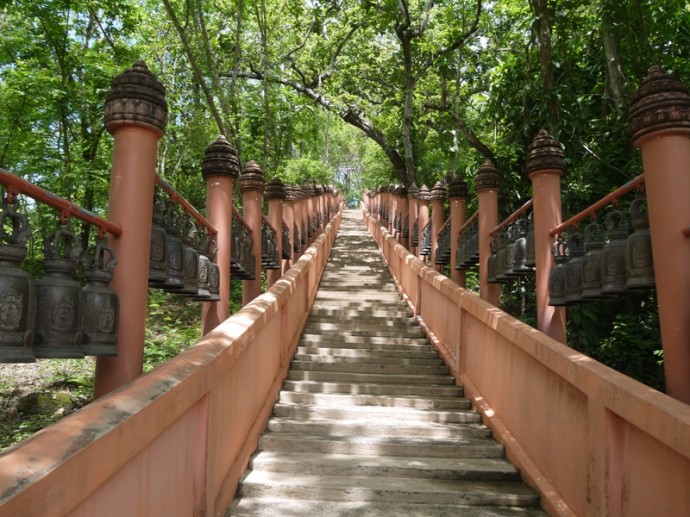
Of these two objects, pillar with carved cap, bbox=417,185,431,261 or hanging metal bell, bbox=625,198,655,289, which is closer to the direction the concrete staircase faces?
the hanging metal bell

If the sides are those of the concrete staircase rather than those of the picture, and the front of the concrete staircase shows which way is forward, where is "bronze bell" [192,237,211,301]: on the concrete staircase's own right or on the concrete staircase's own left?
on the concrete staircase's own right

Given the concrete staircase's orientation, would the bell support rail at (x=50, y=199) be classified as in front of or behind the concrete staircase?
in front

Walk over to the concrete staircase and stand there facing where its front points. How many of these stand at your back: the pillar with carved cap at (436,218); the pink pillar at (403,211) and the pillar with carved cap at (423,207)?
3

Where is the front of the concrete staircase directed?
toward the camera

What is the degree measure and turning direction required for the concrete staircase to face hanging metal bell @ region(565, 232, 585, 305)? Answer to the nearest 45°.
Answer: approximately 90° to its left

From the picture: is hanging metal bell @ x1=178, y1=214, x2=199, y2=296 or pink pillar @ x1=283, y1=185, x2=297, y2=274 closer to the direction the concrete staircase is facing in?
the hanging metal bell

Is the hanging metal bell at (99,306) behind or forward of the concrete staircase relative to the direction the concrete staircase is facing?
forward

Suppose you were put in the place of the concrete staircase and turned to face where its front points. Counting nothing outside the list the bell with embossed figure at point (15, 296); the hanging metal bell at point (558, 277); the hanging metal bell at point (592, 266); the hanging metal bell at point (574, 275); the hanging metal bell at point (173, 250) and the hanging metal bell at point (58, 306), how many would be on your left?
3

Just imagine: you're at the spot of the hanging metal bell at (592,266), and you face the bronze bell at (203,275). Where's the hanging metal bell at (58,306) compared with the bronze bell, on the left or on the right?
left

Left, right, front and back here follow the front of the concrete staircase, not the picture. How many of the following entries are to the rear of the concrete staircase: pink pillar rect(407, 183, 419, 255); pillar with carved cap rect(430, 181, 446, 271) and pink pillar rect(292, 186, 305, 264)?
3

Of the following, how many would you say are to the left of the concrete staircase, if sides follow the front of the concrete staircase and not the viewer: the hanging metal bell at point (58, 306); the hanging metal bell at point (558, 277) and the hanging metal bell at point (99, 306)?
1

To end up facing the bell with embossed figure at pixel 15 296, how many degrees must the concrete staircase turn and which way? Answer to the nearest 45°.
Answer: approximately 45° to its right

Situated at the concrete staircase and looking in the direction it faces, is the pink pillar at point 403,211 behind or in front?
behind

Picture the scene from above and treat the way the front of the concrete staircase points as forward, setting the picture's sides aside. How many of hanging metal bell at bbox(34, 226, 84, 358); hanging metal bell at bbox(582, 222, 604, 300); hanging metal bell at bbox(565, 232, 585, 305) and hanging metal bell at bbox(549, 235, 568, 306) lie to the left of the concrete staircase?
3

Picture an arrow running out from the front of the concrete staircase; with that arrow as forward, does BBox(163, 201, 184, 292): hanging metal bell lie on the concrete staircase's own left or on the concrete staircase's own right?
on the concrete staircase's own right
